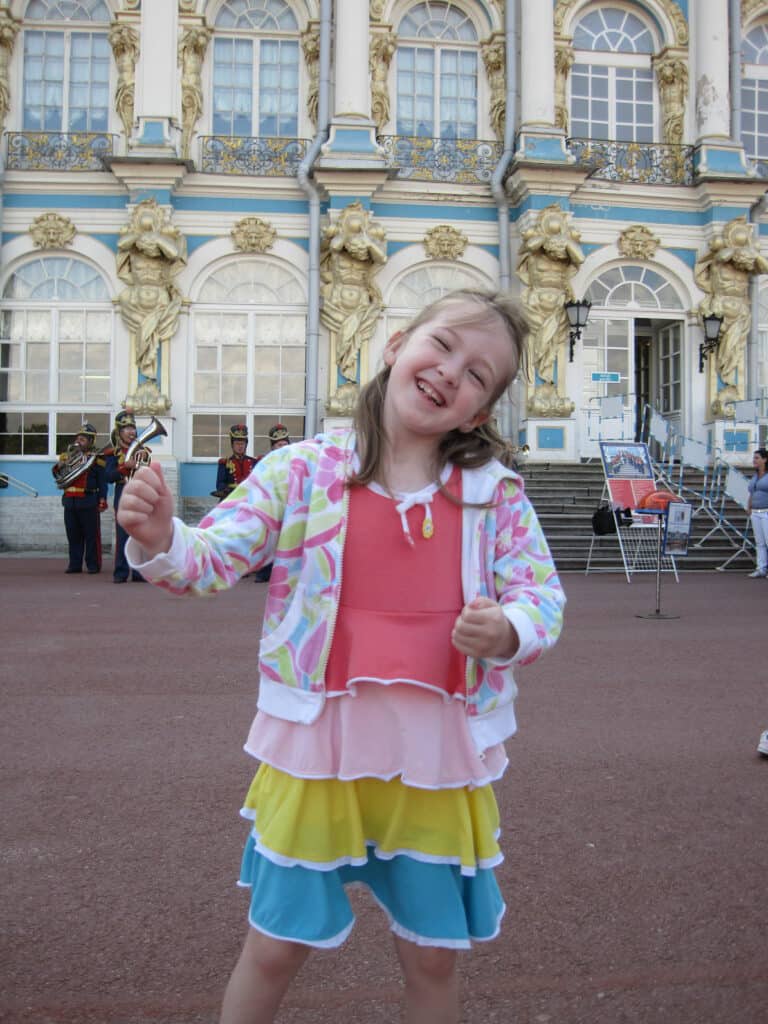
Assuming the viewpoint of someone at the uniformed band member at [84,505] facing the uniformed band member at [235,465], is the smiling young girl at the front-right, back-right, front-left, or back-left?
front-right

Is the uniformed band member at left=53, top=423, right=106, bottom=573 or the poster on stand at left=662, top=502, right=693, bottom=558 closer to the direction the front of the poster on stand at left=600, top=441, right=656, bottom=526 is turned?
the poster on stand

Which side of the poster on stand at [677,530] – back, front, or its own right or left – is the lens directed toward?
front

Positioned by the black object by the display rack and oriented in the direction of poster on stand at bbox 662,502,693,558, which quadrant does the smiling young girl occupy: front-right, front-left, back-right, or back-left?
front-right

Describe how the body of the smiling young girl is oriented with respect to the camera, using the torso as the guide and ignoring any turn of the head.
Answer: toward the camera

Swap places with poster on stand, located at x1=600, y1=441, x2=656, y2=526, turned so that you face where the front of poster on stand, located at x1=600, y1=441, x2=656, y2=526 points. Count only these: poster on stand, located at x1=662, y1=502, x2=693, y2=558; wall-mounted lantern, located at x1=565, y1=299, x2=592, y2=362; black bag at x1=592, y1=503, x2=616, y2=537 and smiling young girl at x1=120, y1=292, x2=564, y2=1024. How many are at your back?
1

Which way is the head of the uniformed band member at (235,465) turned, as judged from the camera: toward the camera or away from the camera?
toward the camera

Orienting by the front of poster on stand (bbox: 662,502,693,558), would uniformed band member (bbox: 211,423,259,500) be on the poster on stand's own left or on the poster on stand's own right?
on the poster on stand's own right

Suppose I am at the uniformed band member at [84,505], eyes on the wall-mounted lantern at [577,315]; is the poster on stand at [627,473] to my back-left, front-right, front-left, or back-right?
front-right

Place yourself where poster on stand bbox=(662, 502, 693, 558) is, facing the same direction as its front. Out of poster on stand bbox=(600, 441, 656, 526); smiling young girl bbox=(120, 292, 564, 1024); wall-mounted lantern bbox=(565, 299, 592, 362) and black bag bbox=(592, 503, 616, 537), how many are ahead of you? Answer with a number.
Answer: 1

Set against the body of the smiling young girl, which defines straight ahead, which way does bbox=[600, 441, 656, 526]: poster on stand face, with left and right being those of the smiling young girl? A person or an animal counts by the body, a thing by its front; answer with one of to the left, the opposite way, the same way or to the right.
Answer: the same way

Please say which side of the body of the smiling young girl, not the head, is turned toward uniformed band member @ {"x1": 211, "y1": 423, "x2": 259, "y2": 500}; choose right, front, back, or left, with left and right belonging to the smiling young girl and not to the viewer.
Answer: back

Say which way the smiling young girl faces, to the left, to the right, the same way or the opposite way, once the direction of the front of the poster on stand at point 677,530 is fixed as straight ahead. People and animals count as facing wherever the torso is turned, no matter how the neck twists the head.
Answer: the same way

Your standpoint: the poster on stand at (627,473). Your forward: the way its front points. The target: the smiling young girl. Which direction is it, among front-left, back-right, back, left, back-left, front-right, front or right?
front

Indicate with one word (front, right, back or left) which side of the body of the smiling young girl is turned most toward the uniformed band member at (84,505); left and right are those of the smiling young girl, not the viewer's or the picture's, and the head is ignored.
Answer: back
